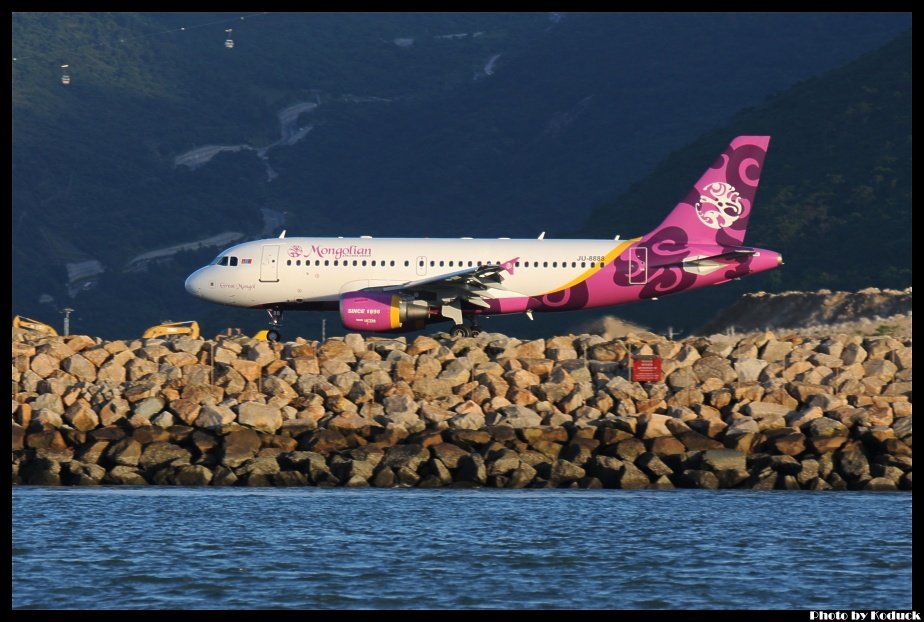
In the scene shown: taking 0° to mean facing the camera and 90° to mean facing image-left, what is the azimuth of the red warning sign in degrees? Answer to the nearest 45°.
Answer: approximately 0°
